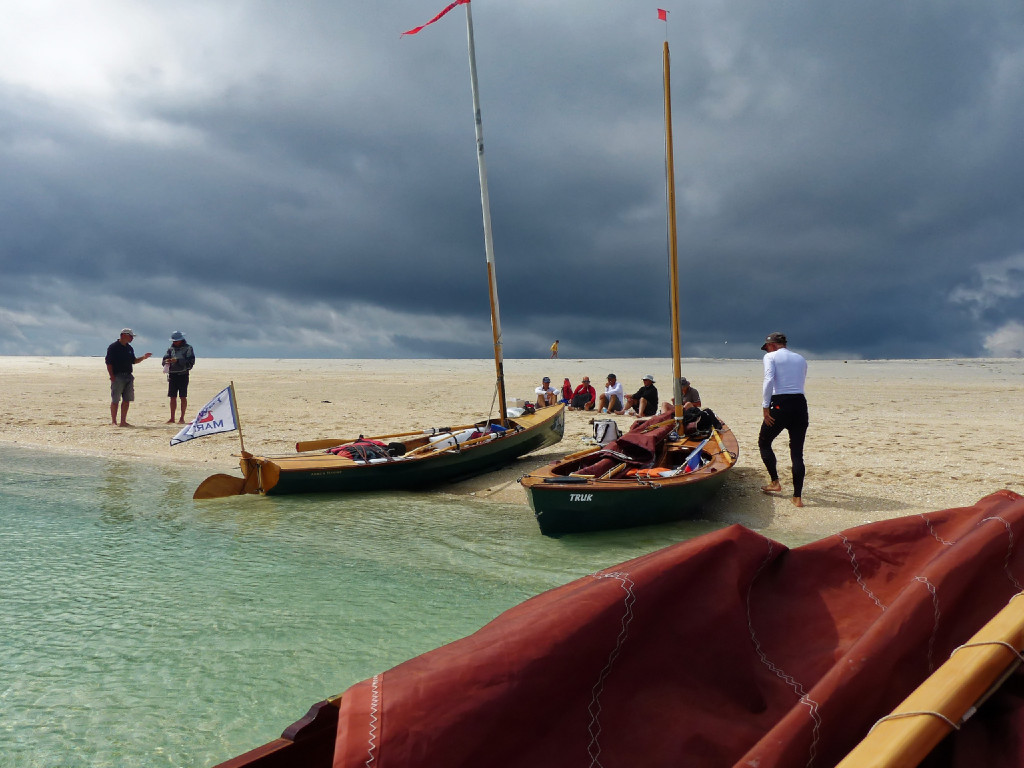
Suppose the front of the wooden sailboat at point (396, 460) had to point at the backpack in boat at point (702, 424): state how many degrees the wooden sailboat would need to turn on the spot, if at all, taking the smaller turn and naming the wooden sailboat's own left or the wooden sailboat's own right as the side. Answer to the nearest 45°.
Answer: approximately 45° to the wooden sailboat's own right

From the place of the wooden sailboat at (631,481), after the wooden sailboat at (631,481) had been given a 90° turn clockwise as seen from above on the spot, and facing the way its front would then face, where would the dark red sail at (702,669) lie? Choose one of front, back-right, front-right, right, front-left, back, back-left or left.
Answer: front-right

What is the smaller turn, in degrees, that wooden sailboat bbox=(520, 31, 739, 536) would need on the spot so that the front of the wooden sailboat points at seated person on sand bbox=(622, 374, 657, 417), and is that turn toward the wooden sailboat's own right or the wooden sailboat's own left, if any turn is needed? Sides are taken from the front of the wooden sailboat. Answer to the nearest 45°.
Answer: approximately 45° to the wooden sailboat's own left

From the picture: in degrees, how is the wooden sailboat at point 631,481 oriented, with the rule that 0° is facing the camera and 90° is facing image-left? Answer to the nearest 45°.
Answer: approximately 225°

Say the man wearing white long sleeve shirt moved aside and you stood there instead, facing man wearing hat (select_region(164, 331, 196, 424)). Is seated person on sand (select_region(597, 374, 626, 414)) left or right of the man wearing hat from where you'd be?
right

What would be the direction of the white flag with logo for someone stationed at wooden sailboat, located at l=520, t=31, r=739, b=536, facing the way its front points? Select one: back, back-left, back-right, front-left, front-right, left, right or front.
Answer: back-left

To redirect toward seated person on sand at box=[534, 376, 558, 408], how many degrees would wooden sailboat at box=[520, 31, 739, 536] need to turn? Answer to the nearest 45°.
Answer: approximately 45° to its left
